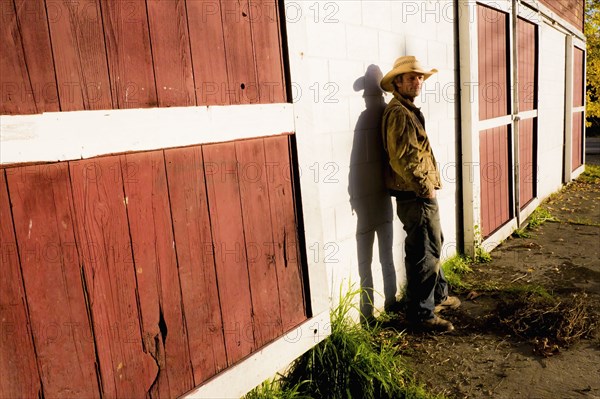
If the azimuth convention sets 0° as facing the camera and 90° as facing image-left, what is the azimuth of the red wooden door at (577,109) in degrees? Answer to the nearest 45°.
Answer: approximately 270°

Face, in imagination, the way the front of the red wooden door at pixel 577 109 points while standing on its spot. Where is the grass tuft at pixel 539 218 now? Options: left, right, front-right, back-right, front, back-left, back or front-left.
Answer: right

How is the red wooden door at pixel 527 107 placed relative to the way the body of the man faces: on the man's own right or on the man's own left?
on the man's own left

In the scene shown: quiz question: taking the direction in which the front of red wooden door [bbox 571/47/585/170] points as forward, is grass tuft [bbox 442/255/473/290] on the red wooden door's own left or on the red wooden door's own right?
on the red wooden door's own right

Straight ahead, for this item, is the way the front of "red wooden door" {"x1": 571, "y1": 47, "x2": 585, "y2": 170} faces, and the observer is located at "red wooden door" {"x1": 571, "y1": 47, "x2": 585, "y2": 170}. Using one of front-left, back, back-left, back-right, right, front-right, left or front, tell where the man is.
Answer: right

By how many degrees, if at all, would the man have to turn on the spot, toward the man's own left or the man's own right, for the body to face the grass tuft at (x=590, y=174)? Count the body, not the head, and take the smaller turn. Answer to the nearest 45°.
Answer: approximately 45° to the man's own left

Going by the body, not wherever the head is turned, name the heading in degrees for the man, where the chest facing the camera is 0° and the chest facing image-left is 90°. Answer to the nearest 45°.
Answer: approximately 270°

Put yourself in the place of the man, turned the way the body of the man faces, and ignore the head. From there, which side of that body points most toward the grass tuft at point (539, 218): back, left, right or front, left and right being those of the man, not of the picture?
left
